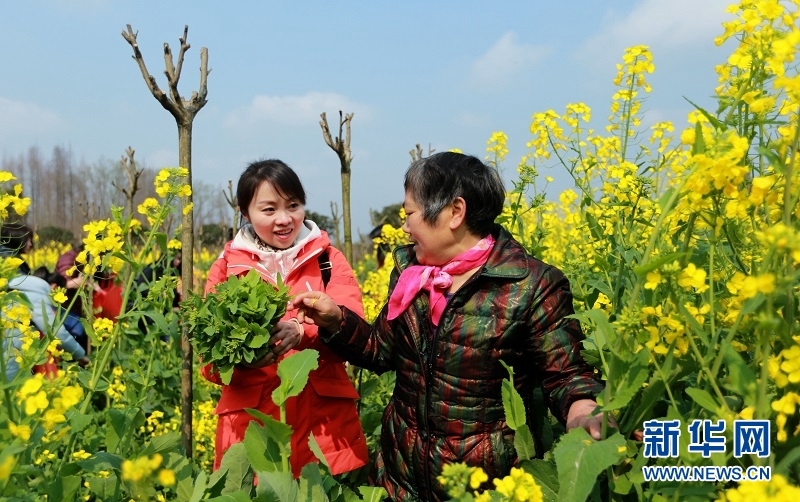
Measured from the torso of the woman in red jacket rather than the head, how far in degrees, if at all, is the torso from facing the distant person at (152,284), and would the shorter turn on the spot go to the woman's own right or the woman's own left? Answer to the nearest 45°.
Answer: approximately 135° to the woman's own right

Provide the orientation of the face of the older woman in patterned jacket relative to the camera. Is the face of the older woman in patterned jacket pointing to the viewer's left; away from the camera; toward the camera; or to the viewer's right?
to the viewer's left

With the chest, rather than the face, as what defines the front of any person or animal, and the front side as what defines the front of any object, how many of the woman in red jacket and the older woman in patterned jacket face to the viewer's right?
0

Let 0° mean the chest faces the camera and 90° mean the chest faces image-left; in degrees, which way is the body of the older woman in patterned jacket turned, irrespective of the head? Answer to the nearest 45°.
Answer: approximately 45°

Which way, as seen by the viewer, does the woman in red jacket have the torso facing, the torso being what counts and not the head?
toward the camera

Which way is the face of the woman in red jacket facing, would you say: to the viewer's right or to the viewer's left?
to the viewer's right

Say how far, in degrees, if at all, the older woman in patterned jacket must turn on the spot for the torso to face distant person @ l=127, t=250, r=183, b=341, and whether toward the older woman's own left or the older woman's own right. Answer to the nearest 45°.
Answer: approximately 90° to the older woman's own right

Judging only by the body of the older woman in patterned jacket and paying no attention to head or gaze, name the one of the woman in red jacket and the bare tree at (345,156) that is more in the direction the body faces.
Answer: the woman in red jacket

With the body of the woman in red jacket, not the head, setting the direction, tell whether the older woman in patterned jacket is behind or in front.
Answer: in front

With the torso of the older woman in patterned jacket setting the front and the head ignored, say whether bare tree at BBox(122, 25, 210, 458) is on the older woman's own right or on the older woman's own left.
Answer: on the older woman's own right
